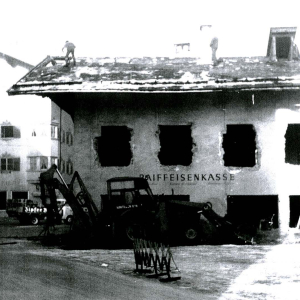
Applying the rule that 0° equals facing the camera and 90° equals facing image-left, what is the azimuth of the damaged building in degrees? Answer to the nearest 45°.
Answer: approximately 0°

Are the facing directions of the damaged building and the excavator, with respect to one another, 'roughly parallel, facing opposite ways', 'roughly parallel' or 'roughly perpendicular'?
roughly perpendicular

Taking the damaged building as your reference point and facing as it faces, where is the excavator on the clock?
The excavator is roughly at 1 o'clock from the damaged building.
